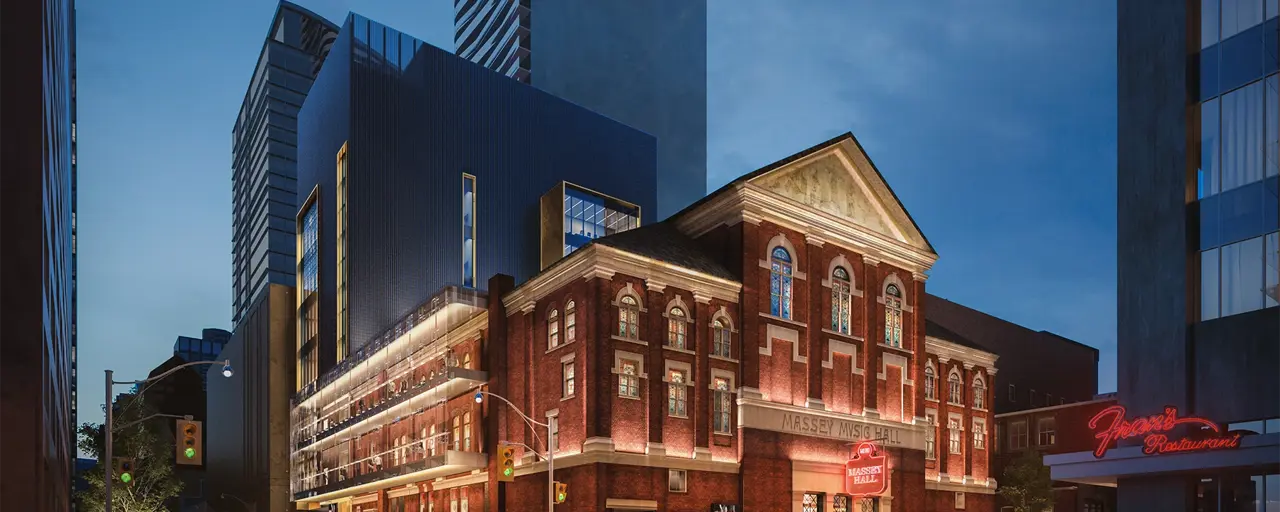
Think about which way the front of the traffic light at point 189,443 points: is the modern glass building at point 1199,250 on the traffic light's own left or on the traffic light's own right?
on the traffic light's own left

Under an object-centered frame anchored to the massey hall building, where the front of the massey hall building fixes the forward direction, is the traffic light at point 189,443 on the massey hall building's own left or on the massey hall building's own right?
on the massey hall building's own right

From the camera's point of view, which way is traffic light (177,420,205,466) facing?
toward the camera

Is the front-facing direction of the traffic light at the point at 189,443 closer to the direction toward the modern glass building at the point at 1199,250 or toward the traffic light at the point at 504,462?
the modern glass building

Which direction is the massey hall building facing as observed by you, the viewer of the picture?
facing the viewer and to the right of the viewer

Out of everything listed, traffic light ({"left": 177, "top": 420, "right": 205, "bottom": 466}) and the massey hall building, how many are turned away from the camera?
0
